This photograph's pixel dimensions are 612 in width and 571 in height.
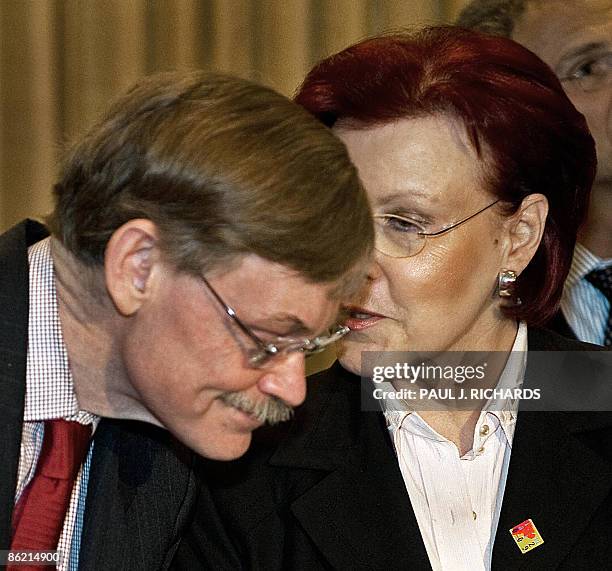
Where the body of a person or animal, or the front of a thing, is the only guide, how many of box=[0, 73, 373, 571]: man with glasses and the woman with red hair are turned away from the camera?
0

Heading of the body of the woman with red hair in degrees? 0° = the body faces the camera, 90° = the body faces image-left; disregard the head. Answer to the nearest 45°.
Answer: approximately 45°

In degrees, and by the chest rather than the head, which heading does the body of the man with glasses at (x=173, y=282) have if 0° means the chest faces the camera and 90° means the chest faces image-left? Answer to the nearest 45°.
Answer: approximately 315°

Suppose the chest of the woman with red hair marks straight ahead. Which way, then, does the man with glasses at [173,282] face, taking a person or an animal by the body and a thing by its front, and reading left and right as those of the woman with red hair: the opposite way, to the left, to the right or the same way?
to the left

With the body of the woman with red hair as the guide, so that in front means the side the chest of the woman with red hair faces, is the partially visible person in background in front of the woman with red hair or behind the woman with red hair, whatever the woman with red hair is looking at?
behind

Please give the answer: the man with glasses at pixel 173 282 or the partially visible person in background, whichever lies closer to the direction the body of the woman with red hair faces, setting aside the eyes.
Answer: the man with glasses

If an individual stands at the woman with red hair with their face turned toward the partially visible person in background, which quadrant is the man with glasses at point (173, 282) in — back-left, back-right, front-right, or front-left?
back-left
